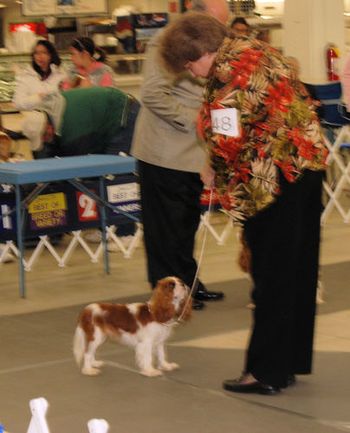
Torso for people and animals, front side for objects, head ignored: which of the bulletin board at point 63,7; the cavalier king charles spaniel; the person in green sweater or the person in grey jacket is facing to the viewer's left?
the person in green sweater

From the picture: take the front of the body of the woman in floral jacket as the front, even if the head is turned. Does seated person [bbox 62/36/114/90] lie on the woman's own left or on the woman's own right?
on the woman's own right

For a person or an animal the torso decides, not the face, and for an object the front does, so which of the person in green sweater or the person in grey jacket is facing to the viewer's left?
the person in green sweater

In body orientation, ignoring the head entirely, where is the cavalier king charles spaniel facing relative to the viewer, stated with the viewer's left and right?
facing to the right of the viewer

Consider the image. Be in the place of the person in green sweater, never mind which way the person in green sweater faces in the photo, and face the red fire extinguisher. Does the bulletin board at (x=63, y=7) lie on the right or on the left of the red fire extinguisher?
left

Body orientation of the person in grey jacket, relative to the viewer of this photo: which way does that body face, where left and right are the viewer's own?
facing to the right of the viewer

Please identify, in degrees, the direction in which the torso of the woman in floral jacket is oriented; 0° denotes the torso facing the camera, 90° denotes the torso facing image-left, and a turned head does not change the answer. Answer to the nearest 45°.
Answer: approximately 90°

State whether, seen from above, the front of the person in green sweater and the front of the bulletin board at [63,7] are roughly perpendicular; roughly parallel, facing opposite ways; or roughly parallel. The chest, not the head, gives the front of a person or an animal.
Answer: roughly perpendicular

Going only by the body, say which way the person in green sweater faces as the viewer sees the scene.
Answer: to the viewer's left
